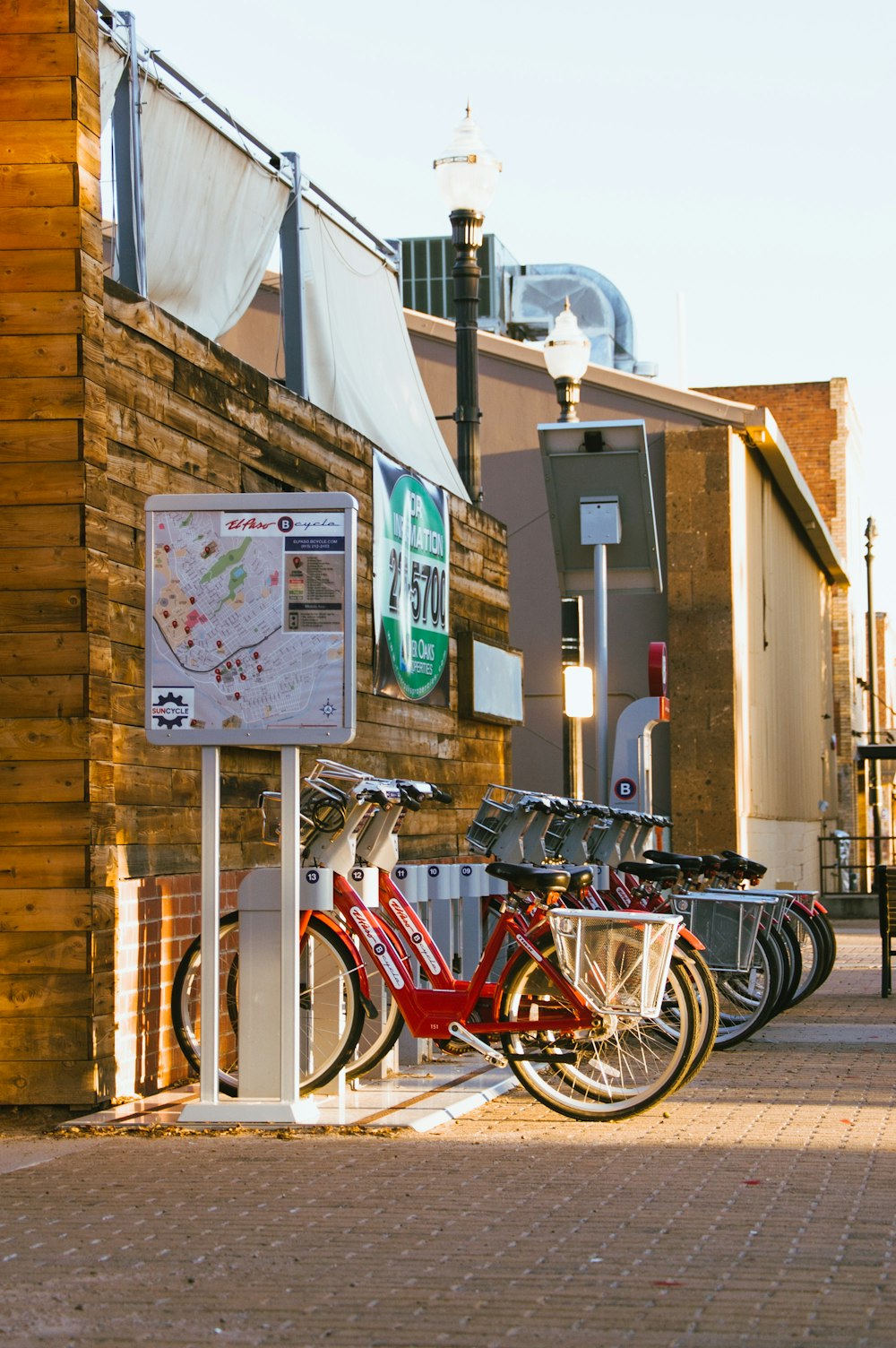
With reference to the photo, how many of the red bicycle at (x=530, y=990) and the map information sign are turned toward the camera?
1

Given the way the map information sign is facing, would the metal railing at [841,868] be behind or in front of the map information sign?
behind

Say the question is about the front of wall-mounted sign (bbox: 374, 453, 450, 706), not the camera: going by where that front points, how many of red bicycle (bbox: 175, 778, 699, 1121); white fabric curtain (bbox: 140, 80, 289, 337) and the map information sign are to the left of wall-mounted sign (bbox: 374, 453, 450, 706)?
0

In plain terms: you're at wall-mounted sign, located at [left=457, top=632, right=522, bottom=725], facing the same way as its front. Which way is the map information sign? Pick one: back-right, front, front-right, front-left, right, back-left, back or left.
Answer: front-right

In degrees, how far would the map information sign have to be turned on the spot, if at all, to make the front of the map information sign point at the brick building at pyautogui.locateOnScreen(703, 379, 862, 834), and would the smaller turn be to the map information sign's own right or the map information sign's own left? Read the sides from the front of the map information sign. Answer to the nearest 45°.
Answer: approximately 180°

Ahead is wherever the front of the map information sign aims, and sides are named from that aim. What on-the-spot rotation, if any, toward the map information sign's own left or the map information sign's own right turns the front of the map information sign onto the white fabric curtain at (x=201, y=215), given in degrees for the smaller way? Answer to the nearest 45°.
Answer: approximately 180°

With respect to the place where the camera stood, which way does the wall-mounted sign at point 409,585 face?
facing the viewer and to the right of the viewer

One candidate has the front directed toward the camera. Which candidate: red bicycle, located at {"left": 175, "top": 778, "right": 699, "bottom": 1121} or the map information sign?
the map information sign

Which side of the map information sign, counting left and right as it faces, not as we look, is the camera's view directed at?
front

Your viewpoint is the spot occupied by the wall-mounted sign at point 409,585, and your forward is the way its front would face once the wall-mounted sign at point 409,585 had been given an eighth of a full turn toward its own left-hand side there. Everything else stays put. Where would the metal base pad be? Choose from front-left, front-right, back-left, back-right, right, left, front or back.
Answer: right

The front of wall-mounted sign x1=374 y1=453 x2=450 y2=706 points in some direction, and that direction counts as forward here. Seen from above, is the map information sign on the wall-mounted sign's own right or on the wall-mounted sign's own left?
on the wall-mounted sign's own right
